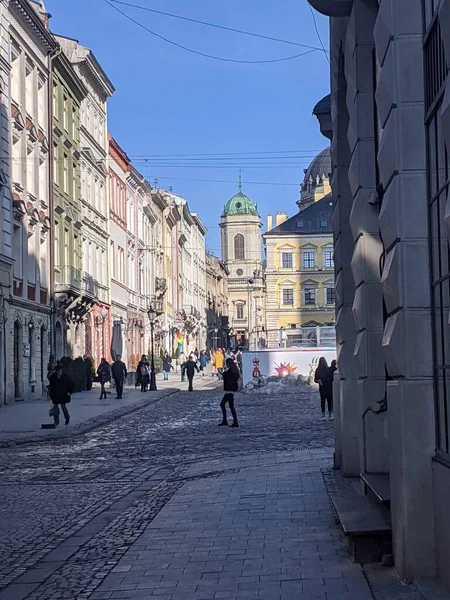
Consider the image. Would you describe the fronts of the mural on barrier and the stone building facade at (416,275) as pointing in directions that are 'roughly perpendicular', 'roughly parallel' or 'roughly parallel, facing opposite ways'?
roughly perpendicular

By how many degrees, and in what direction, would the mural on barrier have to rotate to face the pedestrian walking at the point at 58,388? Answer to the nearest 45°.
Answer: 0° — it already faces them

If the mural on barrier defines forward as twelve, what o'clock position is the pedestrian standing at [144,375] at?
The pedestrian standing is roughly at 3 o'clock from the mural on barrier.

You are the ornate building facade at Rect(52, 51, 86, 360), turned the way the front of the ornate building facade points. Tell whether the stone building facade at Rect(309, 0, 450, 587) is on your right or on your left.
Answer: on your right

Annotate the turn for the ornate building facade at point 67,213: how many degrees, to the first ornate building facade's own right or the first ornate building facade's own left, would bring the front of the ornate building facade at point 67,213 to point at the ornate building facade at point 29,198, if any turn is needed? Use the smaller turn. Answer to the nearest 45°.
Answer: approximately 90° to the first ornate building facade's own right

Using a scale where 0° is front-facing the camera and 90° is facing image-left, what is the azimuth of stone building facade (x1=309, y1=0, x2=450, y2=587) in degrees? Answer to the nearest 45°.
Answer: approximately 90°

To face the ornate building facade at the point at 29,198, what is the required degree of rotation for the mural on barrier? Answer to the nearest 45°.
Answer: approximately 45° to its right

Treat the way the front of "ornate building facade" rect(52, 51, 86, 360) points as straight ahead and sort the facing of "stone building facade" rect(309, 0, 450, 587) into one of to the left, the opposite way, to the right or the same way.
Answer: the opposite way

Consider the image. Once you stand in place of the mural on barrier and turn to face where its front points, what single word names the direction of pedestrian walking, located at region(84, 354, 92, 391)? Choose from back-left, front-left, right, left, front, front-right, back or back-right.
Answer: right

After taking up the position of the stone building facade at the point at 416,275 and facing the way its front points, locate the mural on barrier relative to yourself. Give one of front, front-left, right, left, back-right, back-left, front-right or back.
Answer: right

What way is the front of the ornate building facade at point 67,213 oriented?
to the viewer's right
